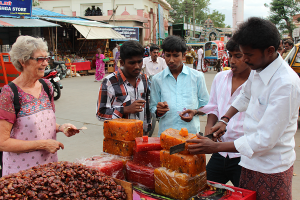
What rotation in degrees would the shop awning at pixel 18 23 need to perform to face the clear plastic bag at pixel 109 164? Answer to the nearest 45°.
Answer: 0° — it already faces it

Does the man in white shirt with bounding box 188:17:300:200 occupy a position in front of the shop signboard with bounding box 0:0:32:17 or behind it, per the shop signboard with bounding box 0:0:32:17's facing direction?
in front

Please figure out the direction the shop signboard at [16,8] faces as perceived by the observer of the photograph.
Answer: facing the viewer

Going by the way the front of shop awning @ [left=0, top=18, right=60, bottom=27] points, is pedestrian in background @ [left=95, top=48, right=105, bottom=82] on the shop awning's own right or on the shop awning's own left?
on the shop awning's own left

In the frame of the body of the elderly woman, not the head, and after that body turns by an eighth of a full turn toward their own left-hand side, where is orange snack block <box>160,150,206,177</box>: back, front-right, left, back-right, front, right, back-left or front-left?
front-right

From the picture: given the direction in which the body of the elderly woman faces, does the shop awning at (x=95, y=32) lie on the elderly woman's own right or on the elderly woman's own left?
on the elderly woman's own left

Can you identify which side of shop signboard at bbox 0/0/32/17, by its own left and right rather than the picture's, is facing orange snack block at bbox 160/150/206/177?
front

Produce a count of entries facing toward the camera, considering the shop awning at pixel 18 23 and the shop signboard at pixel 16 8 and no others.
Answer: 2

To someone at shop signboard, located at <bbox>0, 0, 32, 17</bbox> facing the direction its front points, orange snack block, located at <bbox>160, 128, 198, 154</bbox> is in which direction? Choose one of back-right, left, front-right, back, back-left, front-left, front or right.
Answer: front

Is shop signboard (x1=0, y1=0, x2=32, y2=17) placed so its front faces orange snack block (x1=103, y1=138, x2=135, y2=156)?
yes

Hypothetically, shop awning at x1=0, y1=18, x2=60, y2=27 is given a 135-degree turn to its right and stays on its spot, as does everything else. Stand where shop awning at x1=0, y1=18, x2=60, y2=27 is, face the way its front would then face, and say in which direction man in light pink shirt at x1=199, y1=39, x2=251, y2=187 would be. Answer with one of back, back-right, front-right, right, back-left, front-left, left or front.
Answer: back-left

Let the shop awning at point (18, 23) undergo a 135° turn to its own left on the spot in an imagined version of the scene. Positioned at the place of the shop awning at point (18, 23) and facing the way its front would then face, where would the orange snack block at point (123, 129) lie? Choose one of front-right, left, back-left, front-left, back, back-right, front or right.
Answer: back-right

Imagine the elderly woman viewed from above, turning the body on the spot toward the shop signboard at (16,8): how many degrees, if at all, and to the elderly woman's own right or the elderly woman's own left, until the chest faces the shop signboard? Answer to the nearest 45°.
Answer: approximately 135° to the elderly woman's own left

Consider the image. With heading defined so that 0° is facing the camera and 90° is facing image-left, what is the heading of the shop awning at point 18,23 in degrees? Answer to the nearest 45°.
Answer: approximately 0°

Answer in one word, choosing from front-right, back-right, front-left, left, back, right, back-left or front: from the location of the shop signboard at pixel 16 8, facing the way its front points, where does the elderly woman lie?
front
